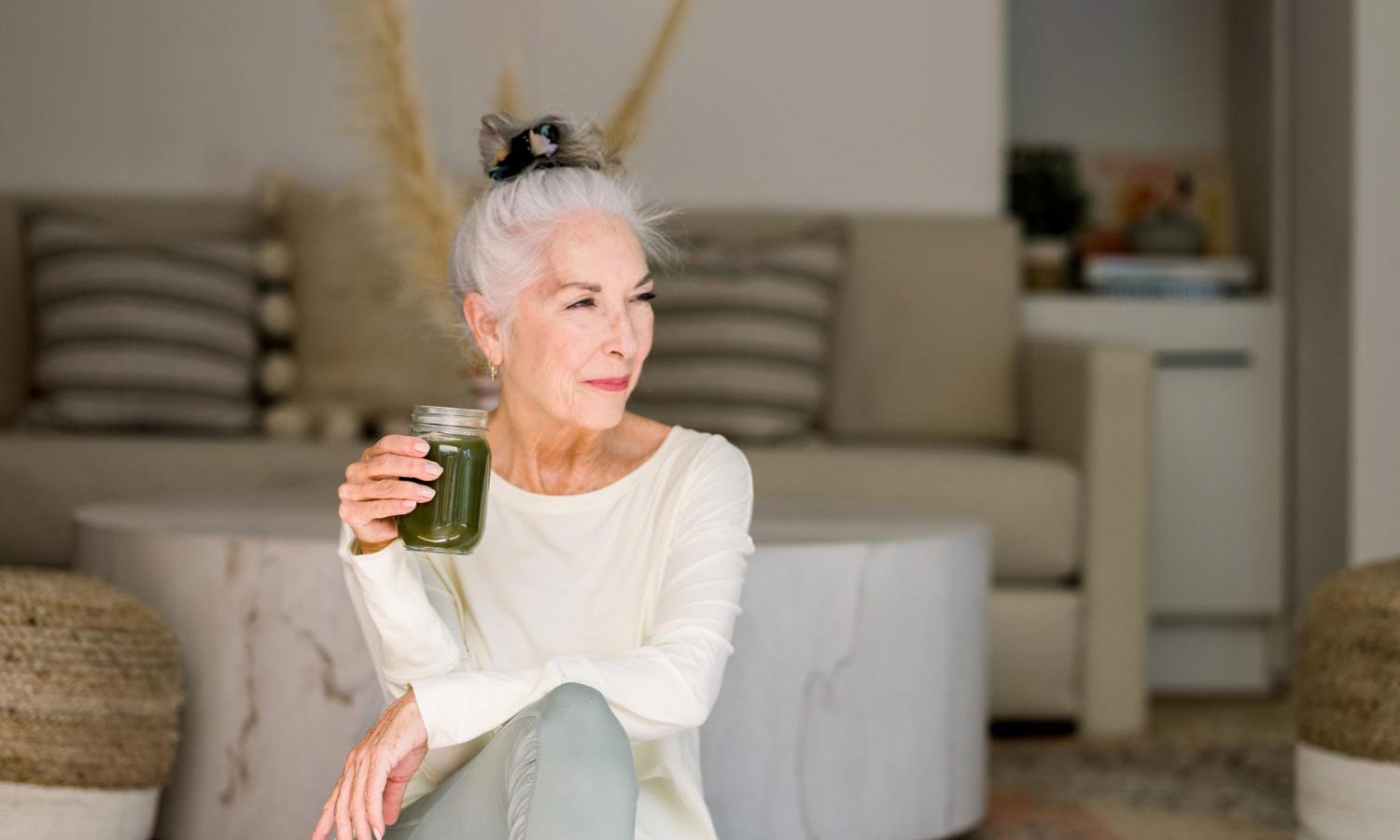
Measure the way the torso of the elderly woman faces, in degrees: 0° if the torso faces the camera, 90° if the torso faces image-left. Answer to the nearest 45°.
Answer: approximately 0°

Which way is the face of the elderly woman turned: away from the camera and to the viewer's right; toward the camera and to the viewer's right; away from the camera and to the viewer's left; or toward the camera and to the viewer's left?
toward the camera and to the viewer's right

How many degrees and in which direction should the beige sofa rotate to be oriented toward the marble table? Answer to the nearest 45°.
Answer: approximately 45° to its right

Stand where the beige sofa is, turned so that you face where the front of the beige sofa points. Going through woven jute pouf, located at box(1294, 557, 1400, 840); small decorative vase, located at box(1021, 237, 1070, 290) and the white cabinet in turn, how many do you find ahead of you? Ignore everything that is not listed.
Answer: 1

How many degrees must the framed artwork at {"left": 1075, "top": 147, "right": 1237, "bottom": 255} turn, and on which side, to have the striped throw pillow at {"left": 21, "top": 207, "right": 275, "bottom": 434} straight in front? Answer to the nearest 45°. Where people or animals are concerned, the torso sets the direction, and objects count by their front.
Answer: approximately 45° to its right

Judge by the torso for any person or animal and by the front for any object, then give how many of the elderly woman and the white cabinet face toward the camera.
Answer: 2

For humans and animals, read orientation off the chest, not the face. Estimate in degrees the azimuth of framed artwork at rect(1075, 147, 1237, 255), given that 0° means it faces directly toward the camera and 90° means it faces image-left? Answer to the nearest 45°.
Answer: approximately 0°
